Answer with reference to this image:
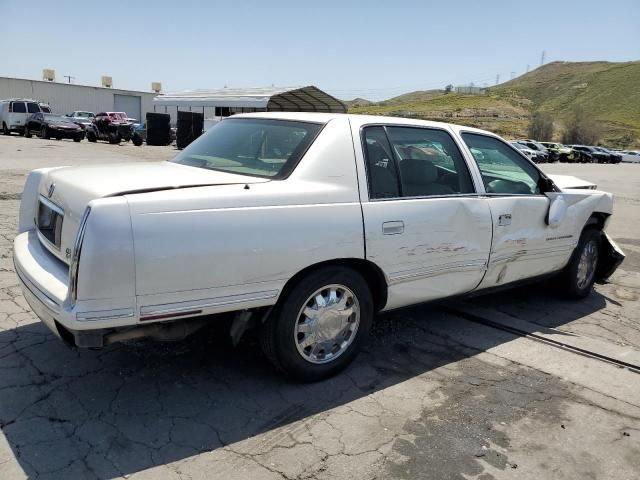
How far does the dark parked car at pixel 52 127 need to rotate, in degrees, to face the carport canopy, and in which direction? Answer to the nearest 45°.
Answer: approximately 45° to its left

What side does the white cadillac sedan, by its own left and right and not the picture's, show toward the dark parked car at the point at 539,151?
front

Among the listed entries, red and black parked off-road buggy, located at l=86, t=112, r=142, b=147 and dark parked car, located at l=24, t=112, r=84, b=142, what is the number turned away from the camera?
0

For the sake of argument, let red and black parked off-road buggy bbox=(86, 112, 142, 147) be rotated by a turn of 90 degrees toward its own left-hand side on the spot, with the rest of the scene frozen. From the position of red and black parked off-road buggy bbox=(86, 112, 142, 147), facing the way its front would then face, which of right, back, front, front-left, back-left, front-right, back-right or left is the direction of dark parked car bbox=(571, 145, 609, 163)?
front-right

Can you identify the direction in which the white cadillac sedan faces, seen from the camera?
facing away from the viewer and to the right of the viewer

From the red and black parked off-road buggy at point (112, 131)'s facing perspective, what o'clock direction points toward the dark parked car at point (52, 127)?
the dark parked car at point (52, 127) is roughly at 4 o'clock from the red and black parked off-road buggy at point (112, 131).

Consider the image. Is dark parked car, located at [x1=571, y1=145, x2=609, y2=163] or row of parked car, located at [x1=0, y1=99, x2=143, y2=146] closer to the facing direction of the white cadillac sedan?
the dark parked car

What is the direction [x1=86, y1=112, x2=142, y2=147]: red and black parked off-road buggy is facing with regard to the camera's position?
facing the viewer and to the right of the viewer

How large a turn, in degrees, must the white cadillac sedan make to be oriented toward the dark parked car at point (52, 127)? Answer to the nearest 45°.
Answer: approximately 90° to its left

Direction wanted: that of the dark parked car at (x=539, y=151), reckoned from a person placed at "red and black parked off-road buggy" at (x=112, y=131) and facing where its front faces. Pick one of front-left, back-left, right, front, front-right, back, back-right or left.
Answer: front-left

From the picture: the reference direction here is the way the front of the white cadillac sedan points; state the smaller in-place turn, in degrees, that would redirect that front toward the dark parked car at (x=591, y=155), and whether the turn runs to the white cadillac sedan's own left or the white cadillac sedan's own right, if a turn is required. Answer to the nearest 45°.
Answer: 0° — it already faces it

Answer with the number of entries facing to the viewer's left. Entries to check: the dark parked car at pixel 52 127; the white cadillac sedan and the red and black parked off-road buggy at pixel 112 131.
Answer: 0

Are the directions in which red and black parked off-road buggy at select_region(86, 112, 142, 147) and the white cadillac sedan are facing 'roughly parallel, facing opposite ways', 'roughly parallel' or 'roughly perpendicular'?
roughly perpendicular
